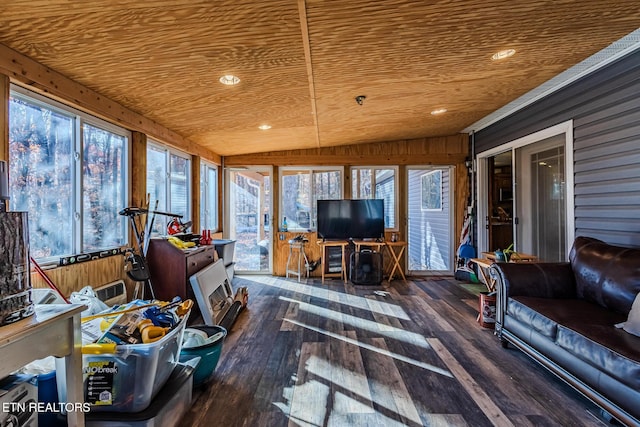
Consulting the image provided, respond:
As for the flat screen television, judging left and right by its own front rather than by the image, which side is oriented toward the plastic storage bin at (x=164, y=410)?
front

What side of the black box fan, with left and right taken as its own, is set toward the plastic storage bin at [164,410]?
front

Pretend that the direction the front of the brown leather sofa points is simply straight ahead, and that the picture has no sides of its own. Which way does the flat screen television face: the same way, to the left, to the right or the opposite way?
to the left

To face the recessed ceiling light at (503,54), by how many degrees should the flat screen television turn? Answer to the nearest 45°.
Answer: approximately 45° to its left

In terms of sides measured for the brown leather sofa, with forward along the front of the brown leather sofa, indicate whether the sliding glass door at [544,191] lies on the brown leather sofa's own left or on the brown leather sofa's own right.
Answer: on the brown leather sofa's own right

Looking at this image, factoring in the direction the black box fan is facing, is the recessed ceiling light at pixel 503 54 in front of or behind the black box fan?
in front

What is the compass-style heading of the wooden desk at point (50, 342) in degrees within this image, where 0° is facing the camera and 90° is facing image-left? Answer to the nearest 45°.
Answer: approximately 315°

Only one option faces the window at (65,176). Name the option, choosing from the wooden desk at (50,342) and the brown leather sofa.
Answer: the brown leather sofa

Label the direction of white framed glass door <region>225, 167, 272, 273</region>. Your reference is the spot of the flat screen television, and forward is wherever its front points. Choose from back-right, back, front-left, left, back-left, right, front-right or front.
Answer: right

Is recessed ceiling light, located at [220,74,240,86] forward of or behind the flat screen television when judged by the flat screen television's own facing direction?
forward

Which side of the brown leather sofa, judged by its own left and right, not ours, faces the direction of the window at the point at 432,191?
right

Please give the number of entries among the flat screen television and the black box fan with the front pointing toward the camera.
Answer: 2

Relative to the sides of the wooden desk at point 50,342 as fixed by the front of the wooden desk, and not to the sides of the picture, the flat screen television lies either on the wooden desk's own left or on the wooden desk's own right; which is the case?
on the wooden desk's own left
